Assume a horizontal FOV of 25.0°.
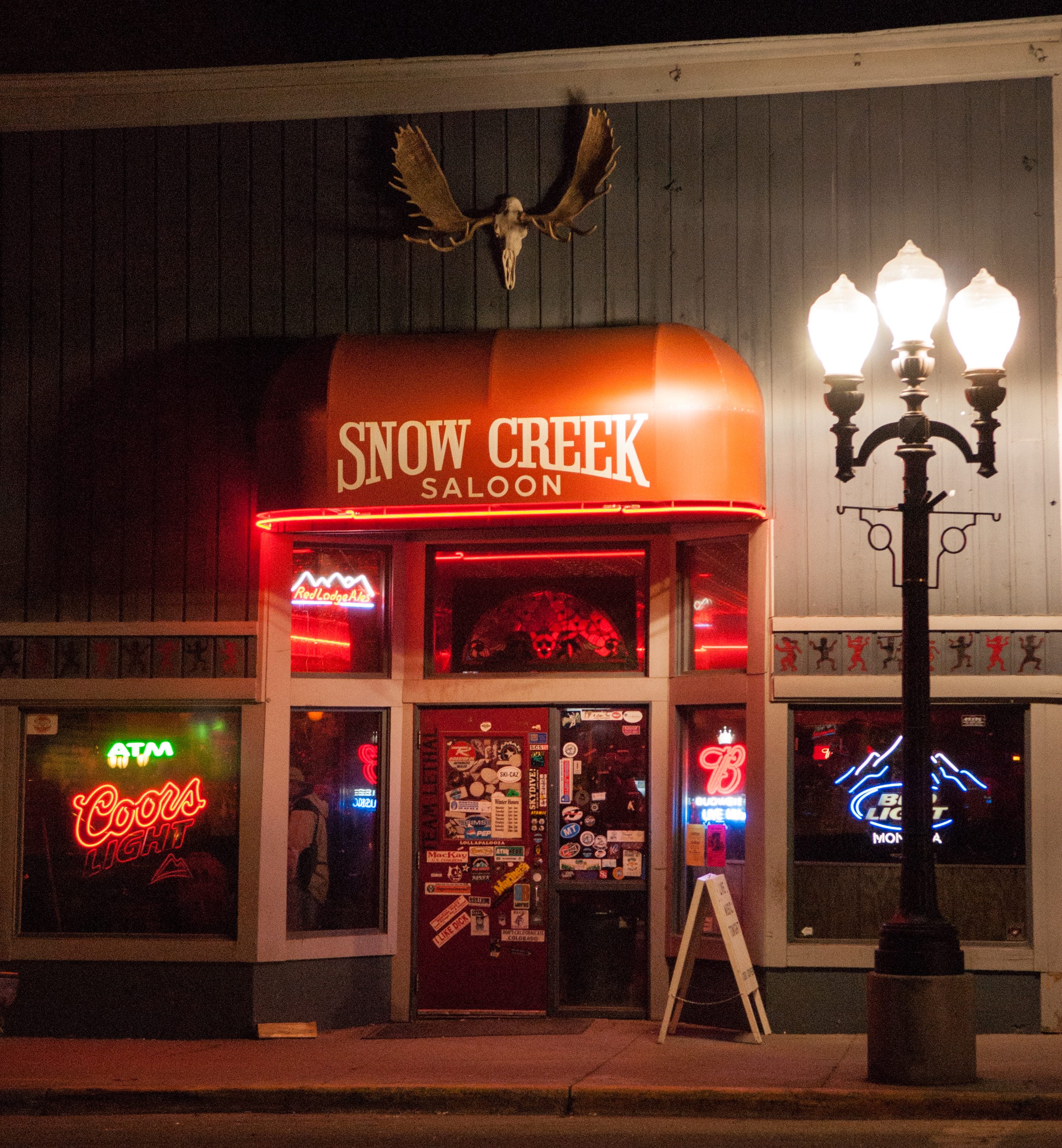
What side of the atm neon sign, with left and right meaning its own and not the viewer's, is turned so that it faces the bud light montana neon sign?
left

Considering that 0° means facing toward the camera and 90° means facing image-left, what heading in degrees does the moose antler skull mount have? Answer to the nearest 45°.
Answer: approximately 0°

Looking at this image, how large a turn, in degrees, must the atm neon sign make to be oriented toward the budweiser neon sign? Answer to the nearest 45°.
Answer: approximately 90° to its left

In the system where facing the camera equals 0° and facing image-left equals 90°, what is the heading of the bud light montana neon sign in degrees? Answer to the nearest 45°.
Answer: approximately 0°
